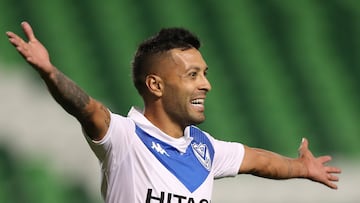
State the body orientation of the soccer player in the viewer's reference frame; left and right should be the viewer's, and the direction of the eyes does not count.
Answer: facing the viewer and to the right of the viewer
